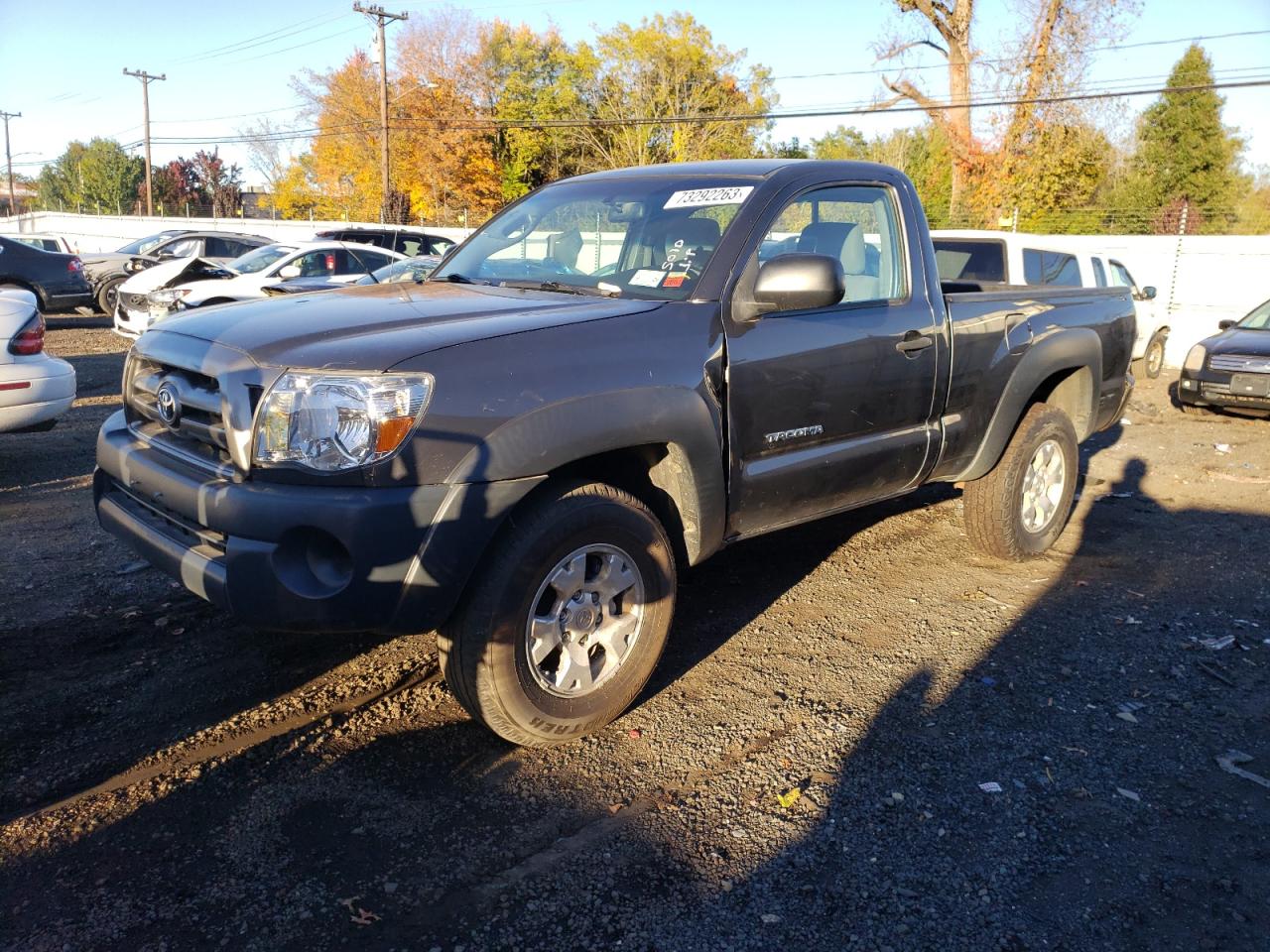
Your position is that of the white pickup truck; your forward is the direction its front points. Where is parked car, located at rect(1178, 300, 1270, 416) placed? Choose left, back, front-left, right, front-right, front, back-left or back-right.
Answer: front

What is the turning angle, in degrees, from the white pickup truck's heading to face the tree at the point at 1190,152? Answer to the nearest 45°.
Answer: approximately 45° to its left

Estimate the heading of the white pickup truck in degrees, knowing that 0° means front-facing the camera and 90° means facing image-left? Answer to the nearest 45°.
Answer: approximately 225°

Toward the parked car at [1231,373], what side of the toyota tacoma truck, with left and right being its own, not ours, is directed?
back

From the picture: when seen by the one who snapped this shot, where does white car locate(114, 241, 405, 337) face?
facing the viewer and to the left of the viewer

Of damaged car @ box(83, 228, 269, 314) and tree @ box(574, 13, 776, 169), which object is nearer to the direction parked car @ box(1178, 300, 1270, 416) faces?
the damaged car

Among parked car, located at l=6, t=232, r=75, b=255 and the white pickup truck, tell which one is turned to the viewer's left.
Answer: the parked car

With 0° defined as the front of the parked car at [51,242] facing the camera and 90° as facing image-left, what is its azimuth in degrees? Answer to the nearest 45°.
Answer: approximately 90°

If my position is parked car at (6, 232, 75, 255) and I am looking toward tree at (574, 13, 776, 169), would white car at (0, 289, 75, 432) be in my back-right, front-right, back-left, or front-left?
back-right

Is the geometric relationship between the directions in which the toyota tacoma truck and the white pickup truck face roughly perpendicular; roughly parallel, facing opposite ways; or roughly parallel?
roughly parallel, facing opposite ways

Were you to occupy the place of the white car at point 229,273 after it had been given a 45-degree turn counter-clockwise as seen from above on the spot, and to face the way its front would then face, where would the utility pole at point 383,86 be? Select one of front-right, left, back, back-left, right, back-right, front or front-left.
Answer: back

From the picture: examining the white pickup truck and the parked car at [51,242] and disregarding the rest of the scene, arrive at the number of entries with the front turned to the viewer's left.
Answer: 1
